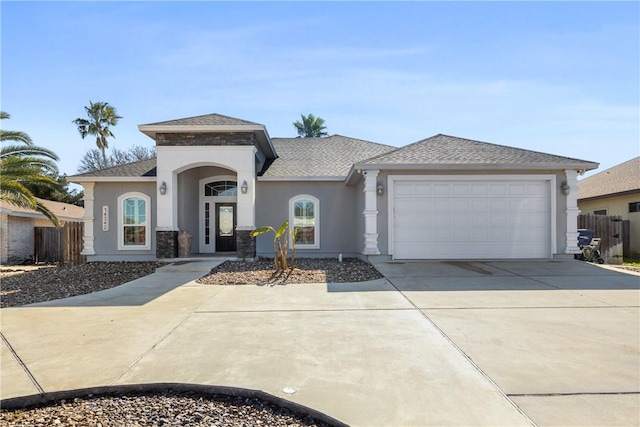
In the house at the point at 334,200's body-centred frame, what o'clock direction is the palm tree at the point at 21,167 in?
The palm tree is roughly at 3 o'clock from the house.

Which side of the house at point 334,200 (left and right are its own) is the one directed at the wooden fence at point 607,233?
left

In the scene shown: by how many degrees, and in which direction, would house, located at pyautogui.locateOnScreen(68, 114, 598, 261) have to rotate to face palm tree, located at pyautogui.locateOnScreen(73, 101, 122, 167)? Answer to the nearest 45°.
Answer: approximately 135° to its right

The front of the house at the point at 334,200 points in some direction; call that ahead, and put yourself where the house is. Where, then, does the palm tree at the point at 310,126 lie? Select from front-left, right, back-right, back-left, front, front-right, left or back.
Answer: back

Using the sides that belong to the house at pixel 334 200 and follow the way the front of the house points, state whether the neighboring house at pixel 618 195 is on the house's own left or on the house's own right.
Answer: on the house's own left

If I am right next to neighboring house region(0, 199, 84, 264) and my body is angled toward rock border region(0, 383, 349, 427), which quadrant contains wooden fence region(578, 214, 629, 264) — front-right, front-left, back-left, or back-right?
front-left

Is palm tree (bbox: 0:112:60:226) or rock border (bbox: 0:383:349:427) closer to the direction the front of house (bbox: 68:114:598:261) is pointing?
the rock border

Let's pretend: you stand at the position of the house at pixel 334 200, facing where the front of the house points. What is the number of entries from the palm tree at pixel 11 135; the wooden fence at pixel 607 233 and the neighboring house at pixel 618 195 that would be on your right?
1

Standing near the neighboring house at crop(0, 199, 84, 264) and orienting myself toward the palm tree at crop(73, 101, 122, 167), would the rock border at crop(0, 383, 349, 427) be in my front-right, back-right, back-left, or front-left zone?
back-right

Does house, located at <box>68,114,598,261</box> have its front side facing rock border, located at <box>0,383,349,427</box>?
yes

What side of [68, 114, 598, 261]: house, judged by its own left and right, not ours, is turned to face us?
front

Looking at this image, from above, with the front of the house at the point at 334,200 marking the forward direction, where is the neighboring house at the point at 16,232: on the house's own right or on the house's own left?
on the house's own right
